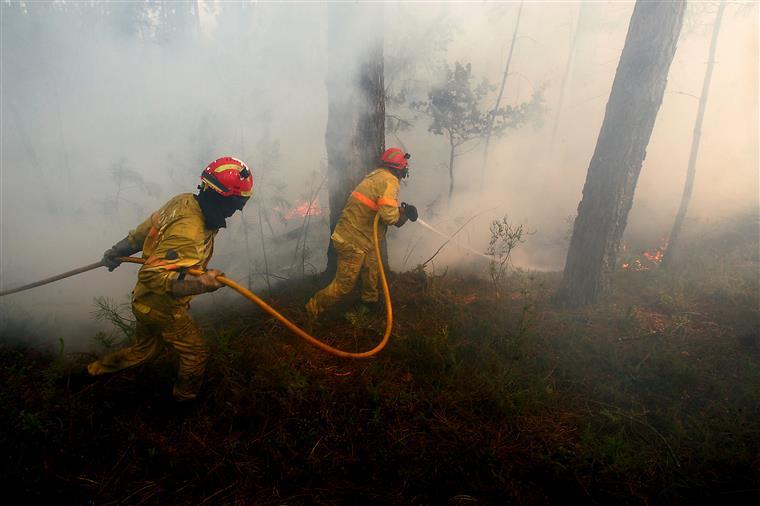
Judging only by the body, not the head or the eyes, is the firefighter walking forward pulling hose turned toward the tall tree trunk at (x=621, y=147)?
yes

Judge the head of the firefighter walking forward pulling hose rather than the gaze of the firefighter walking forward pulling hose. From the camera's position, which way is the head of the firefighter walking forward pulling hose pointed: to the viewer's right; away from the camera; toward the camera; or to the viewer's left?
to the viewer's right

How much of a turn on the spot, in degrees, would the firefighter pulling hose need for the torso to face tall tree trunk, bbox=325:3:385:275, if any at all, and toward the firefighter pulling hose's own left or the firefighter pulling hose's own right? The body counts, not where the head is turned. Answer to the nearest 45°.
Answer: approximately 45° to the firefighter pulling hose's own left

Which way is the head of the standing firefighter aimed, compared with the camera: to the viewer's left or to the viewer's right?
to the viewer's right

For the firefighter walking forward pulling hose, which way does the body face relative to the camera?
to the viewer's right

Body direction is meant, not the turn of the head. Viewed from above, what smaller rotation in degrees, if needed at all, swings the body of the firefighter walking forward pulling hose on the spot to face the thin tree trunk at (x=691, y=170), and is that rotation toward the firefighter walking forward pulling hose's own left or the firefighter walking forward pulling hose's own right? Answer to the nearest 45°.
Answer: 0° — they already face it
